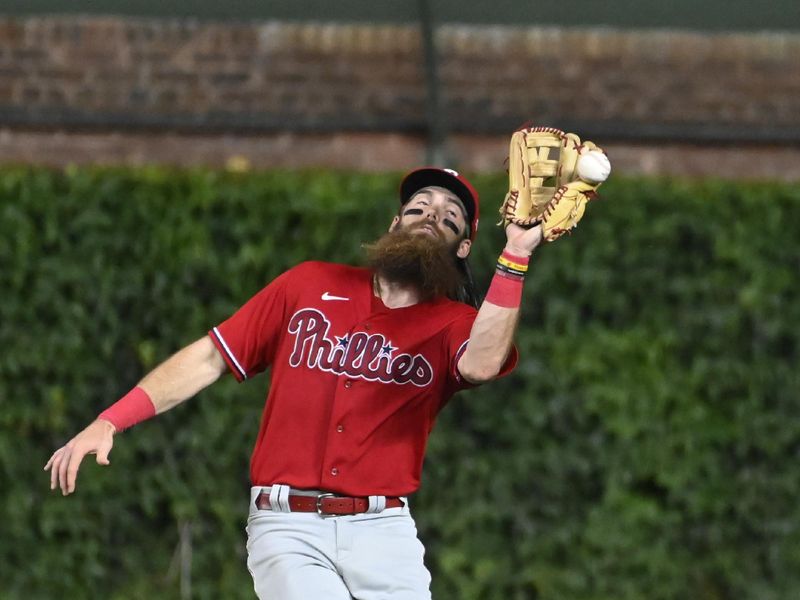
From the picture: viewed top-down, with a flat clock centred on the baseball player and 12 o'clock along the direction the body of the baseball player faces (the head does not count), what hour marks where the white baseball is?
The white baseball is roughly at 10 o'clock from the baseball player.

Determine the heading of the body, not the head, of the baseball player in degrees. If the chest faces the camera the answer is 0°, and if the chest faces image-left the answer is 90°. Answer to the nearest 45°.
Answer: approximately 0°
